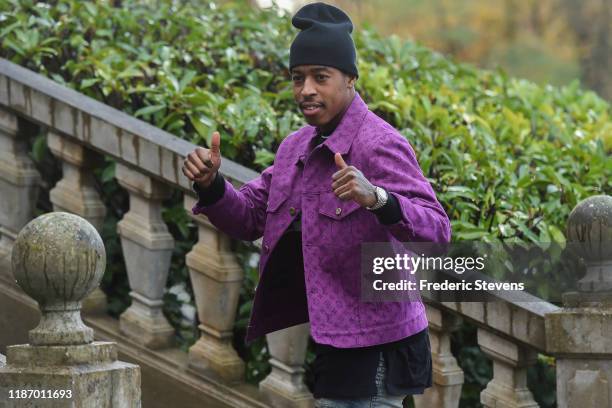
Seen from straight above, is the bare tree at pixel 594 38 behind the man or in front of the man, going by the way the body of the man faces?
behind

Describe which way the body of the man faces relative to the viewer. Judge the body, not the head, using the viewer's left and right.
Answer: facing the viewer and to the left of the viewer
